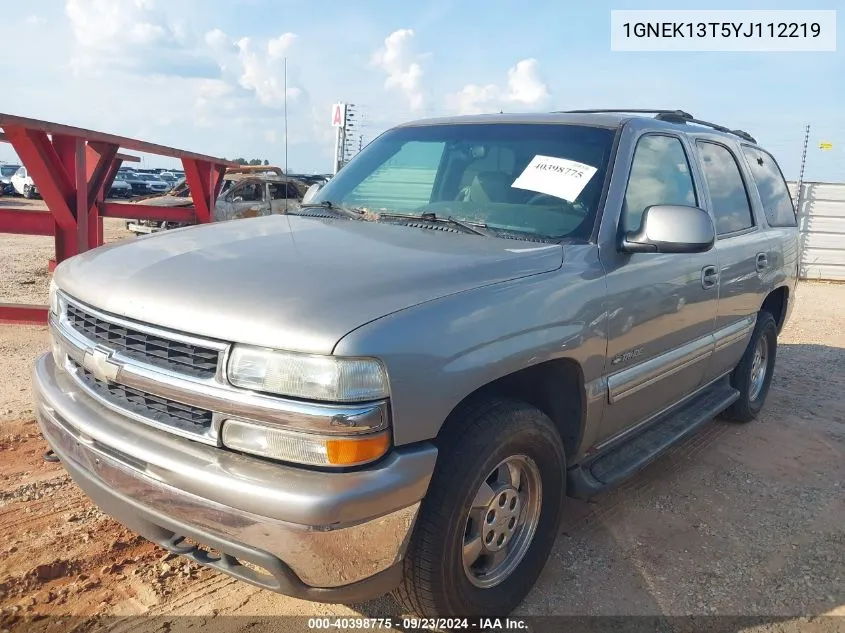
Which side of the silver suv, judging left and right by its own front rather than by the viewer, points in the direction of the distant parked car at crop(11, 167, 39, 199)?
right

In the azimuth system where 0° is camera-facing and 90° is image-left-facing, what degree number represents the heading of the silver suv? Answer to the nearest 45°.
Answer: approximately 45°

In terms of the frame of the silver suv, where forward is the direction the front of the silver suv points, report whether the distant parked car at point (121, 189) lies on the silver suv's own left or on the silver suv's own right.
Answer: on the silver suv's own right

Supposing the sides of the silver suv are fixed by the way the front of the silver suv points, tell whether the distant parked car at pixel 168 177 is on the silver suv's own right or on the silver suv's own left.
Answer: on the silver suv's own right

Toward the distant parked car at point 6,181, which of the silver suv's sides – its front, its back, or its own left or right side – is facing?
right

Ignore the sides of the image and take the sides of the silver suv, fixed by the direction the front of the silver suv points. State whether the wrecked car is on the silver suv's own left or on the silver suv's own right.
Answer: on the silver suv's own right

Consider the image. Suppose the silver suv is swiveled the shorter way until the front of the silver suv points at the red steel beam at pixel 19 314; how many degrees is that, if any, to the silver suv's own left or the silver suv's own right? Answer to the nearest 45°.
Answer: approximately 90° to the silver suv's own right

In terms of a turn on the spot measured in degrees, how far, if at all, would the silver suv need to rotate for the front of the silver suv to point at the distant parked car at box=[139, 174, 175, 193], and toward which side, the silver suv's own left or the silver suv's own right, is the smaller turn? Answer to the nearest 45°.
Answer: approximately 135° to the silver suv's own right
